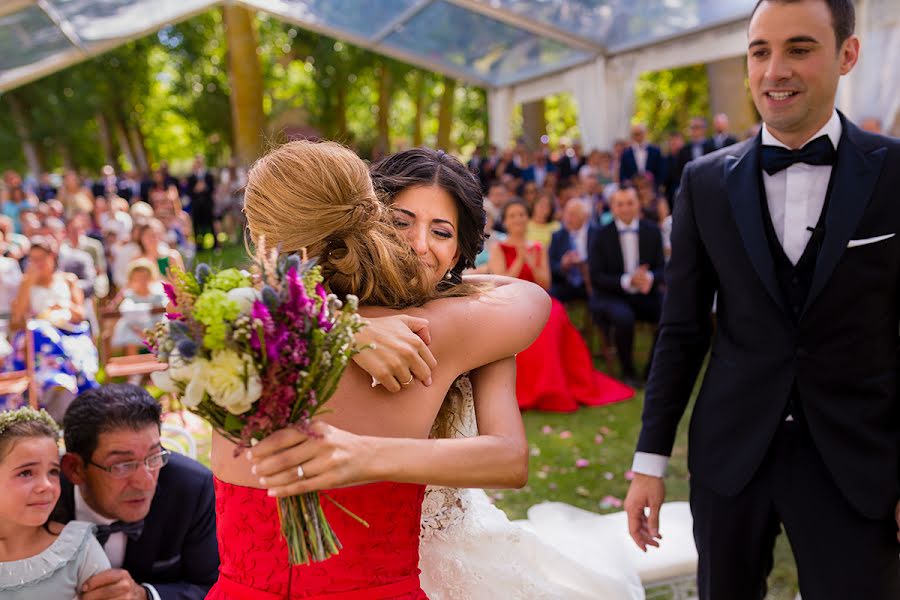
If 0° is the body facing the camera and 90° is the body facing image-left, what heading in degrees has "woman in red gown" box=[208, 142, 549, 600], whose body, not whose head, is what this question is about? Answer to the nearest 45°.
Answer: approximately 180°

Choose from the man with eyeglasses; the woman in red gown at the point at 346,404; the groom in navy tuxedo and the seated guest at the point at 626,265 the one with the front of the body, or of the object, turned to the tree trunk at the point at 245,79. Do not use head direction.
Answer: the woman in red gown

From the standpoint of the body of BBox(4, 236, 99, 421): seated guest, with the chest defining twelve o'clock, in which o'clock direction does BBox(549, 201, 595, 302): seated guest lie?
BBox(549, 201, 595, 302): seated guest is roughly at 9 o'clock from BBox(4, 236, 99, 421): seated guest.

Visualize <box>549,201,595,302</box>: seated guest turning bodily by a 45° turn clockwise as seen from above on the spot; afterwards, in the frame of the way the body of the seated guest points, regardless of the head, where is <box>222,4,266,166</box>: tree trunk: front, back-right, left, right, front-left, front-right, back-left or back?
right

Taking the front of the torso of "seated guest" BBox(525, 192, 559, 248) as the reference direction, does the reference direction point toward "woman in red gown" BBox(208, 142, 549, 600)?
yes

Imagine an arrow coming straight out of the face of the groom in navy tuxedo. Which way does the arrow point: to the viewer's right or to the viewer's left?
to the viewer's left

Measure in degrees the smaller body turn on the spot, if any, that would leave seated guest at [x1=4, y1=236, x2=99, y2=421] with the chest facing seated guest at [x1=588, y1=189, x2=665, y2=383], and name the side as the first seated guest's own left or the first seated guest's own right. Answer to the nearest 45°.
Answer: approximately 90° to the first seated guest's own left

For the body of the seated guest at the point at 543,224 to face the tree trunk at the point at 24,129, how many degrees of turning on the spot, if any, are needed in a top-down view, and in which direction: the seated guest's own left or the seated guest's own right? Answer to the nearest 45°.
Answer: approximately 135° to the seated guest's own right
